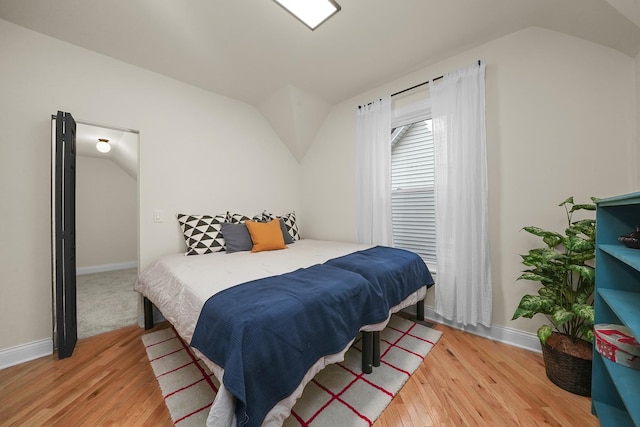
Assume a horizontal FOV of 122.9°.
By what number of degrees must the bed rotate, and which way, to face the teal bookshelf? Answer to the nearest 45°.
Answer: approximately 45° to its left

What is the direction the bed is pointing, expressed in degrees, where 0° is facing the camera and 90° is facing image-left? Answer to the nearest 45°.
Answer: approximately 315°

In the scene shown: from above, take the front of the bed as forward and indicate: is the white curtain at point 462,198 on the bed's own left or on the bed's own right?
on the bed's own left

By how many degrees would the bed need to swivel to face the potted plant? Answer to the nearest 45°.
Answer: approximately 45° to its left
